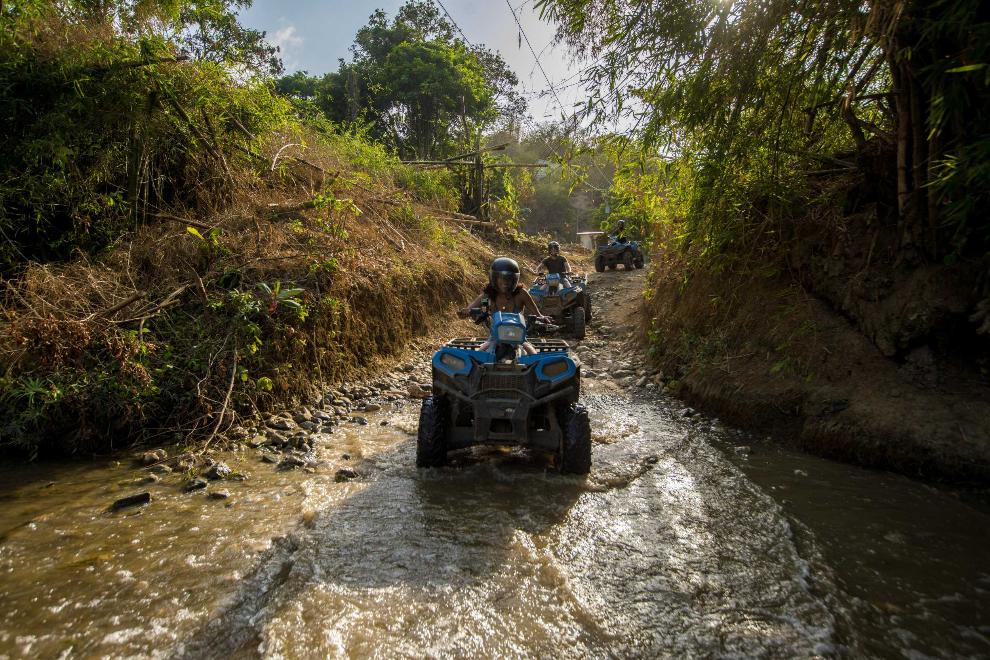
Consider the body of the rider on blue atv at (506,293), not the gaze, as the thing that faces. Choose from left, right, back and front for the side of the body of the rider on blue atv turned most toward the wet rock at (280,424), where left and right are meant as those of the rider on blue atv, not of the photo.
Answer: right

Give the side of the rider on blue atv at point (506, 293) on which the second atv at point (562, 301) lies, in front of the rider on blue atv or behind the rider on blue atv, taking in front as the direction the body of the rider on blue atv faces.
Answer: behind

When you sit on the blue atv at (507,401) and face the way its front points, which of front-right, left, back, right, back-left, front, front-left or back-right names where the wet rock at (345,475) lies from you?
right

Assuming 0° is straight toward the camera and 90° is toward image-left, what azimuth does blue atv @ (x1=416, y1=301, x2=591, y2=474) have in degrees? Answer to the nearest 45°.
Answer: approximately 0°

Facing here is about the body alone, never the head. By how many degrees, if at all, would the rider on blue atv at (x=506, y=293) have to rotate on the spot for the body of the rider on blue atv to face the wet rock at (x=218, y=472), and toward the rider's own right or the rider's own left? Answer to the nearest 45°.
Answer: approximately 45° to the rider's own right

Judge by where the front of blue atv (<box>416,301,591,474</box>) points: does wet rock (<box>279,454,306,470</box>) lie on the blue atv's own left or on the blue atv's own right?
on the blue atv's own right

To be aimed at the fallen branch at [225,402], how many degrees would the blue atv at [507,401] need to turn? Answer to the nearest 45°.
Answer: approximately 90° to its right

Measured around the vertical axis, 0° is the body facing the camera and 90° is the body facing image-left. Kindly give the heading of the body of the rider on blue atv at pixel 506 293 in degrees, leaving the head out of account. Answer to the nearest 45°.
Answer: approximately 0°

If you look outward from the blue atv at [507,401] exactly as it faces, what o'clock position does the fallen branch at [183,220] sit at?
The fallen branch is roughly at 4 o'clock from the blue atv.

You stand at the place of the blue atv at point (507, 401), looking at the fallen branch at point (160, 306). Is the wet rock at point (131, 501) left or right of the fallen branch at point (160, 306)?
left

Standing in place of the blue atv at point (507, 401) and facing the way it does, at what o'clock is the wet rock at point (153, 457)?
The wet rock is roughly at 3 o'clock from the blue atv.

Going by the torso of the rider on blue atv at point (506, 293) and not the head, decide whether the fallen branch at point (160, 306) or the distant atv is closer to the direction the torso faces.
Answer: the fallen branch
